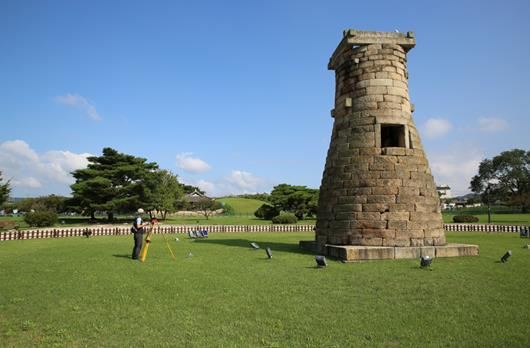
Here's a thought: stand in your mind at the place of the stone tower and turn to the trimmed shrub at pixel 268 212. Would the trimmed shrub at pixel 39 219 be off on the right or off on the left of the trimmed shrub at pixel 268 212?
left

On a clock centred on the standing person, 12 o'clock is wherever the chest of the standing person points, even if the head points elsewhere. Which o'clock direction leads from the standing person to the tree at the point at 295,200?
The tree is roughly at 10 o'clock from the standing person.

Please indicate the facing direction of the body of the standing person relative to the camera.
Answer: to the viewer's right

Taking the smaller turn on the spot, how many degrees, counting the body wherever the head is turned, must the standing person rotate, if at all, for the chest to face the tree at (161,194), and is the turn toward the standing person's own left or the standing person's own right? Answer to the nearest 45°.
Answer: approximately 90° to the standing person's own left

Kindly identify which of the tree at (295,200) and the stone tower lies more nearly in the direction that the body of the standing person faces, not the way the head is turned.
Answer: the stone tower

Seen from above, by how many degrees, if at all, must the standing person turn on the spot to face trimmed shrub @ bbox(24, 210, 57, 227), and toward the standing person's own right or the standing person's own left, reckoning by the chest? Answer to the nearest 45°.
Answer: approximately 90° to the standing person's own left

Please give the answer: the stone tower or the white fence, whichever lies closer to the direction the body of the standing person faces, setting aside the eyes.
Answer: the stone tower

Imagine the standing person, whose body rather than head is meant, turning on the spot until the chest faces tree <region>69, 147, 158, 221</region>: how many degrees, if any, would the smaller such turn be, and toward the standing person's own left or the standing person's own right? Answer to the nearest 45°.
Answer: approximately 90° to the standing person's own left

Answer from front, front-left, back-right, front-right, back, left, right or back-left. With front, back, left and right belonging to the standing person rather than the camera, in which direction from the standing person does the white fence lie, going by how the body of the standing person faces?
left

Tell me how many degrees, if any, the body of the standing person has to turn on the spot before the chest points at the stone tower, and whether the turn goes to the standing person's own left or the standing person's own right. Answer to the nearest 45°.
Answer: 0° — they already face it
